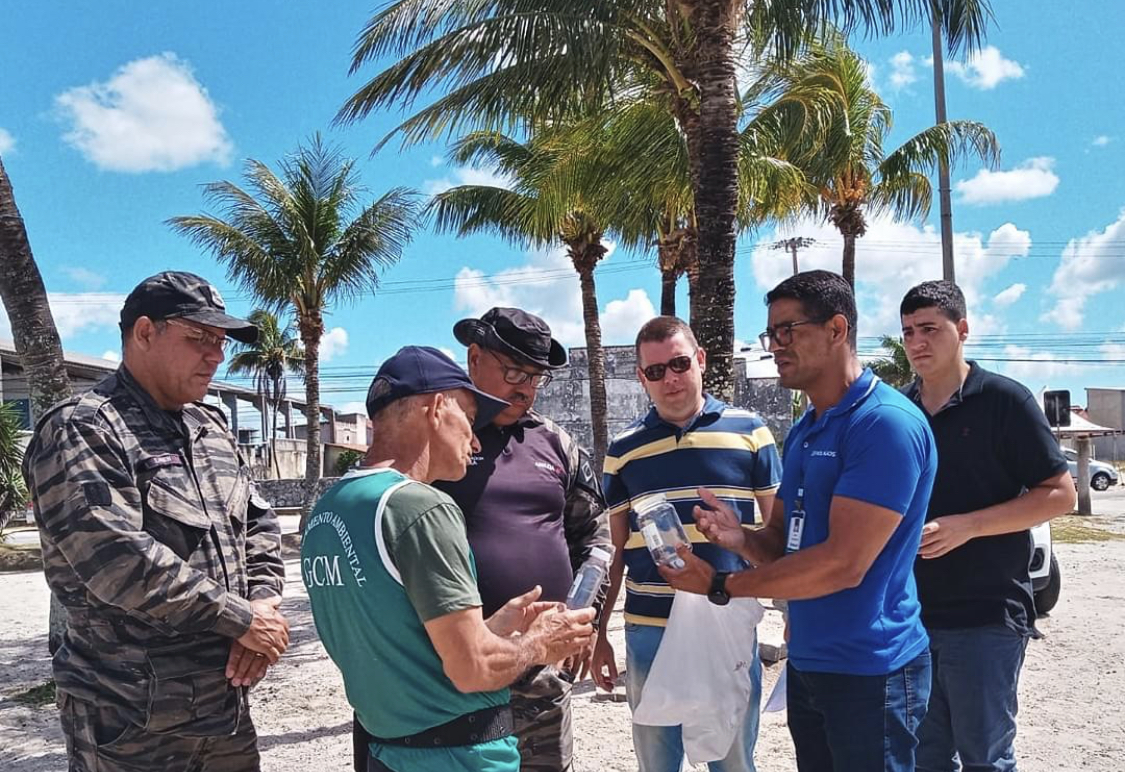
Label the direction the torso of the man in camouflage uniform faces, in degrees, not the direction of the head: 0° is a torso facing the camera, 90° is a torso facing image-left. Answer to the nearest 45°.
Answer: approximately 315°

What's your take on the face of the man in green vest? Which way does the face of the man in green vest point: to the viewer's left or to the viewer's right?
to the viewer's right

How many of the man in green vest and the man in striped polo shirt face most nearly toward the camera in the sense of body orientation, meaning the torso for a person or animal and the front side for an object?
1

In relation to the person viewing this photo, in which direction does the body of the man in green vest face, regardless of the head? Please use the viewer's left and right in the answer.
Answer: facing away from the viewer and to the right of the viewer

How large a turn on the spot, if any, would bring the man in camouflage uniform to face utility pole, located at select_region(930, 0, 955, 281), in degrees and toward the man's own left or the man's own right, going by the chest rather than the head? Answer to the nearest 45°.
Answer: approximately 90° to the man's own left

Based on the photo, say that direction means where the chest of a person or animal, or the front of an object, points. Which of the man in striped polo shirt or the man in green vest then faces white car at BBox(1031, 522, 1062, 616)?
the man in green vest

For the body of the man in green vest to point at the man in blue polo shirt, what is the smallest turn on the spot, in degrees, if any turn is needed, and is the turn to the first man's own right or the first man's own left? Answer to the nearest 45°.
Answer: approximately 45° to the first man's own right

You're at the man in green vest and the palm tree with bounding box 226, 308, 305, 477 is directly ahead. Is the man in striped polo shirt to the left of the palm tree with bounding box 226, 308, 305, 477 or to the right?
right

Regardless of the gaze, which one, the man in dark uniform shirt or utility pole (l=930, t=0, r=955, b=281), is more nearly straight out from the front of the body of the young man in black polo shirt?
the man in dark uniform shirt
